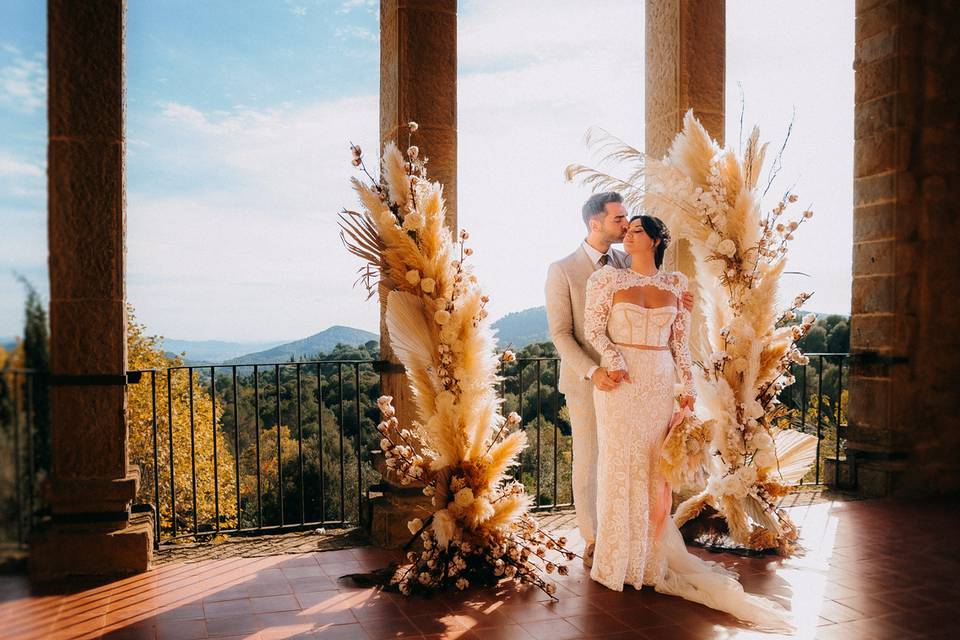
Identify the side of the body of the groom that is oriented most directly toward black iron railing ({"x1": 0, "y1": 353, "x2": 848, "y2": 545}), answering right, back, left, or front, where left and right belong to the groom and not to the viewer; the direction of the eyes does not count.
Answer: back

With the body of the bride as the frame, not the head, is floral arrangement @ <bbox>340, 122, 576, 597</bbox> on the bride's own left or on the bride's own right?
on the bride's own right

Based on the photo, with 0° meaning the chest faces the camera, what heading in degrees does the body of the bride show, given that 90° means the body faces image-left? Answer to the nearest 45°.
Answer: approximately 0°

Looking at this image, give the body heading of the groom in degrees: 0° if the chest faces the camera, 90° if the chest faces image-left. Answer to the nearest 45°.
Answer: approximately 315°

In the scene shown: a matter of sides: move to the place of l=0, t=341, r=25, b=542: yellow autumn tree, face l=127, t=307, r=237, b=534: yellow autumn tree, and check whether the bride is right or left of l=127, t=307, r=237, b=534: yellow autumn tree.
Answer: right

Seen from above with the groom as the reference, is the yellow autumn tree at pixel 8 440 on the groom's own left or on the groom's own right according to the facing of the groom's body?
on the groom's own right

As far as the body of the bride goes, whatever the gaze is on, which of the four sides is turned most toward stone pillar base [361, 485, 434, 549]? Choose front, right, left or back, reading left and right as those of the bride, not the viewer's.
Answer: right

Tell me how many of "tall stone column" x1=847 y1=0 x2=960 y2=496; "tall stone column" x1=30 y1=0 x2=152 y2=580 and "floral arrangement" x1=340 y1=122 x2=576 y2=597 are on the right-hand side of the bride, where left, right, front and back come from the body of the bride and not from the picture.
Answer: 2
